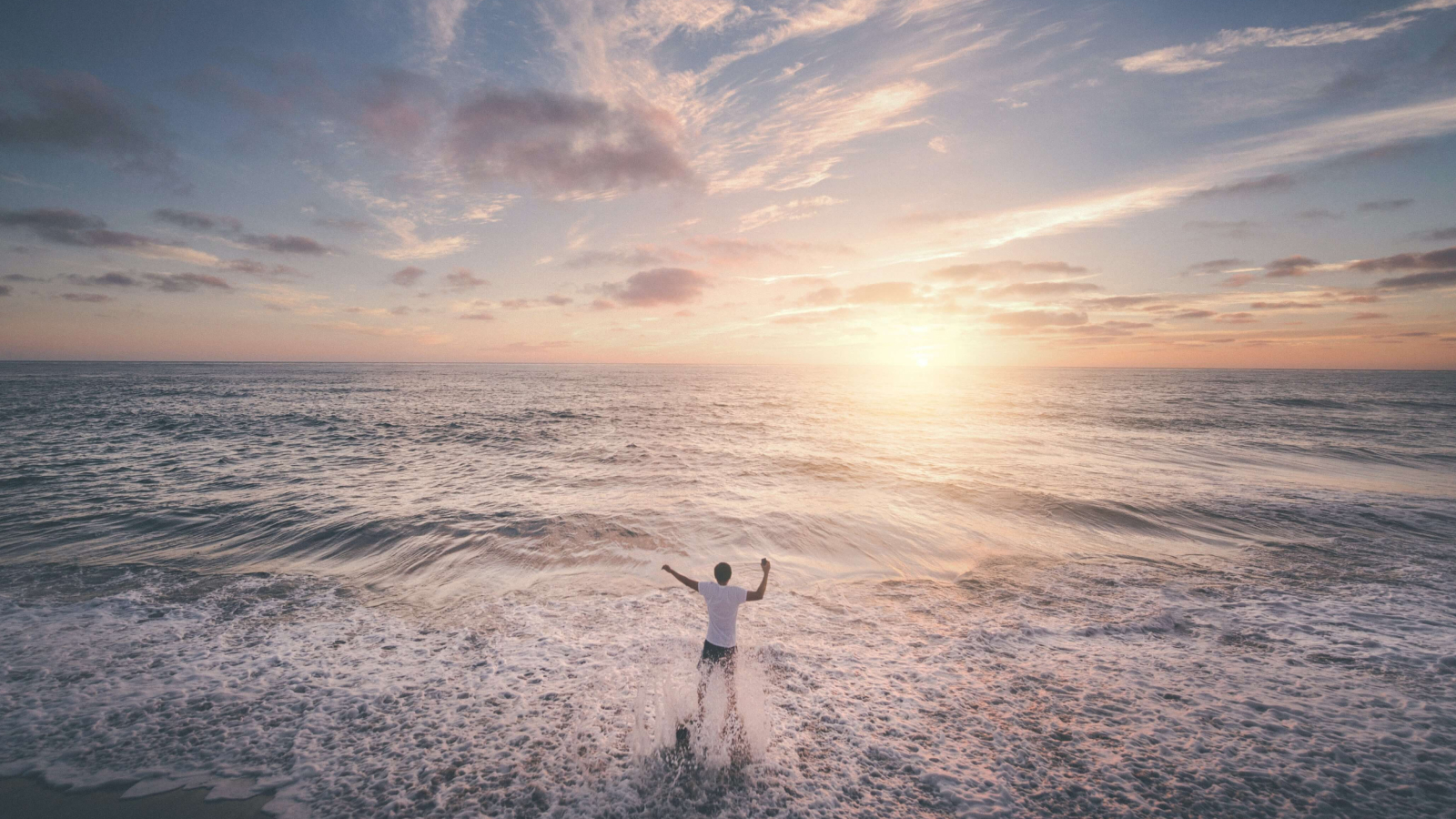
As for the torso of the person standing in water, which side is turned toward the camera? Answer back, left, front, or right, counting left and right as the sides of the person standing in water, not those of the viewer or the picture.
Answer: back

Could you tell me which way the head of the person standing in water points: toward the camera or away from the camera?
away from the camera
